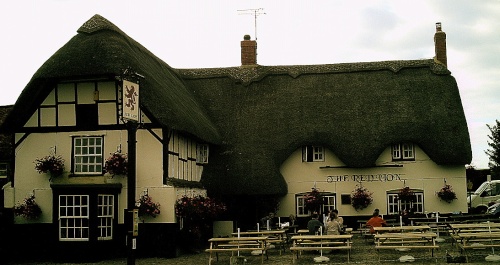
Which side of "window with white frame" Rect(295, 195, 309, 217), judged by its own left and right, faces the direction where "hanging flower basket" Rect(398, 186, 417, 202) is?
left

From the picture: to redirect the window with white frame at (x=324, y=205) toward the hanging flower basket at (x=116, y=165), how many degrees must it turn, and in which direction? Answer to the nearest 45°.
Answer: approximately 45° to its right

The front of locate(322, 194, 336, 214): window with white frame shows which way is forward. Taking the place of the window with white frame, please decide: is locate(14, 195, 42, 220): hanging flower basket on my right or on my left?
on my right

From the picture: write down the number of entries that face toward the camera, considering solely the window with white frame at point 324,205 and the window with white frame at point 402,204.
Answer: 2

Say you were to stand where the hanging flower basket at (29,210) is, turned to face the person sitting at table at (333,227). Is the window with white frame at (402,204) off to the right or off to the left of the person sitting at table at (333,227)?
left

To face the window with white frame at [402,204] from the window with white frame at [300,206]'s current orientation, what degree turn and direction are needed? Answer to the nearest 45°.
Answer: approximately 90° to its left

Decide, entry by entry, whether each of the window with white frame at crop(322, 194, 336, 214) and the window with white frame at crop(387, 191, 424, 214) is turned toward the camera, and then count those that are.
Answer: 2

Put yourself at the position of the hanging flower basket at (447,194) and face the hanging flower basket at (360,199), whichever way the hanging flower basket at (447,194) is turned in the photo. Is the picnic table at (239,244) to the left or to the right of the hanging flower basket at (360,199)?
left
